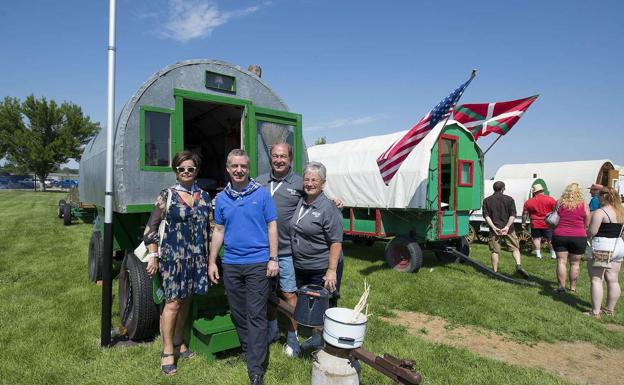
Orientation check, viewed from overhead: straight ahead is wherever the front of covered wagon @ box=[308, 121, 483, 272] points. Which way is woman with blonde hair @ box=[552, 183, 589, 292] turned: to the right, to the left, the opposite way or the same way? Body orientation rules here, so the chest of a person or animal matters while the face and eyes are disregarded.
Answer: to the left

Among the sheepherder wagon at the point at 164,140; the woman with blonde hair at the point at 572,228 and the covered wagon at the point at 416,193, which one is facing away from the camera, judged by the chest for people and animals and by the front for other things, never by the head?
the woman with blonde hair

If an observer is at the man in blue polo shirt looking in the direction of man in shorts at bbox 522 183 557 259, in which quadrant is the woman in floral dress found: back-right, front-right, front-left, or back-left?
back-left

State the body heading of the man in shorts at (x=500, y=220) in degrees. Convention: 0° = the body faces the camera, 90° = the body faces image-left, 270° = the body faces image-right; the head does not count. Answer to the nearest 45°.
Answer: approximately 180°

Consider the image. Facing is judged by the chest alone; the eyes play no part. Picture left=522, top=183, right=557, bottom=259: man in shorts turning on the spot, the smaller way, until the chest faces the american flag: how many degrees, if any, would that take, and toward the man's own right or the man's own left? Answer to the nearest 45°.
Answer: approximately 135° to the man's own left

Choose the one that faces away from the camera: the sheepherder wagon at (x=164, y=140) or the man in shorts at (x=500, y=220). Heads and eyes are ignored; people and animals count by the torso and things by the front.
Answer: the man in shorts

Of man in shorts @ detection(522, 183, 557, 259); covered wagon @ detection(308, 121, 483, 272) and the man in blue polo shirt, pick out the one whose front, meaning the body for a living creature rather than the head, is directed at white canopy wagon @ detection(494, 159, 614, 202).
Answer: the man in shorts

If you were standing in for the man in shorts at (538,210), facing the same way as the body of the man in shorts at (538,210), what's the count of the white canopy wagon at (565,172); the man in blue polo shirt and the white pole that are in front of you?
1

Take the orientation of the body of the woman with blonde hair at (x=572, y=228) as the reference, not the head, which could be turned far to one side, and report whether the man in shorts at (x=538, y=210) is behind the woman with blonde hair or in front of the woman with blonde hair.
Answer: in front

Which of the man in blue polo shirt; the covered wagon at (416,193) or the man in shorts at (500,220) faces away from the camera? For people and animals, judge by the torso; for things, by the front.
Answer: the man in shorts

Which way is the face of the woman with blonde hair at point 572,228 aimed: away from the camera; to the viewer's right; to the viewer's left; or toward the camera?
away from the camera

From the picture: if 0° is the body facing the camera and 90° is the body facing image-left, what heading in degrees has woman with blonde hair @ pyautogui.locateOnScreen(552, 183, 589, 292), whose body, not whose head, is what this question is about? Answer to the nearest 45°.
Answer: approximately 180°

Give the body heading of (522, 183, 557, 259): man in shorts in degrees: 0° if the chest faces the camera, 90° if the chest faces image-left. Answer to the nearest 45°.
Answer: approximately 180°
